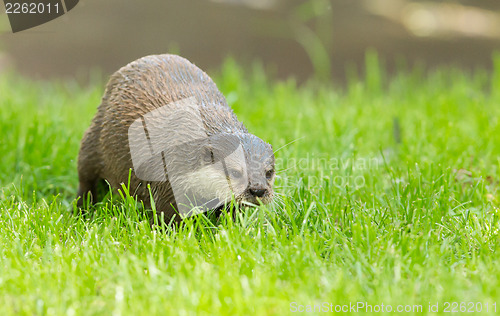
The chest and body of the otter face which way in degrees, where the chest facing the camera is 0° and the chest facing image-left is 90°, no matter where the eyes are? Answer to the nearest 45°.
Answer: approximately 315°
